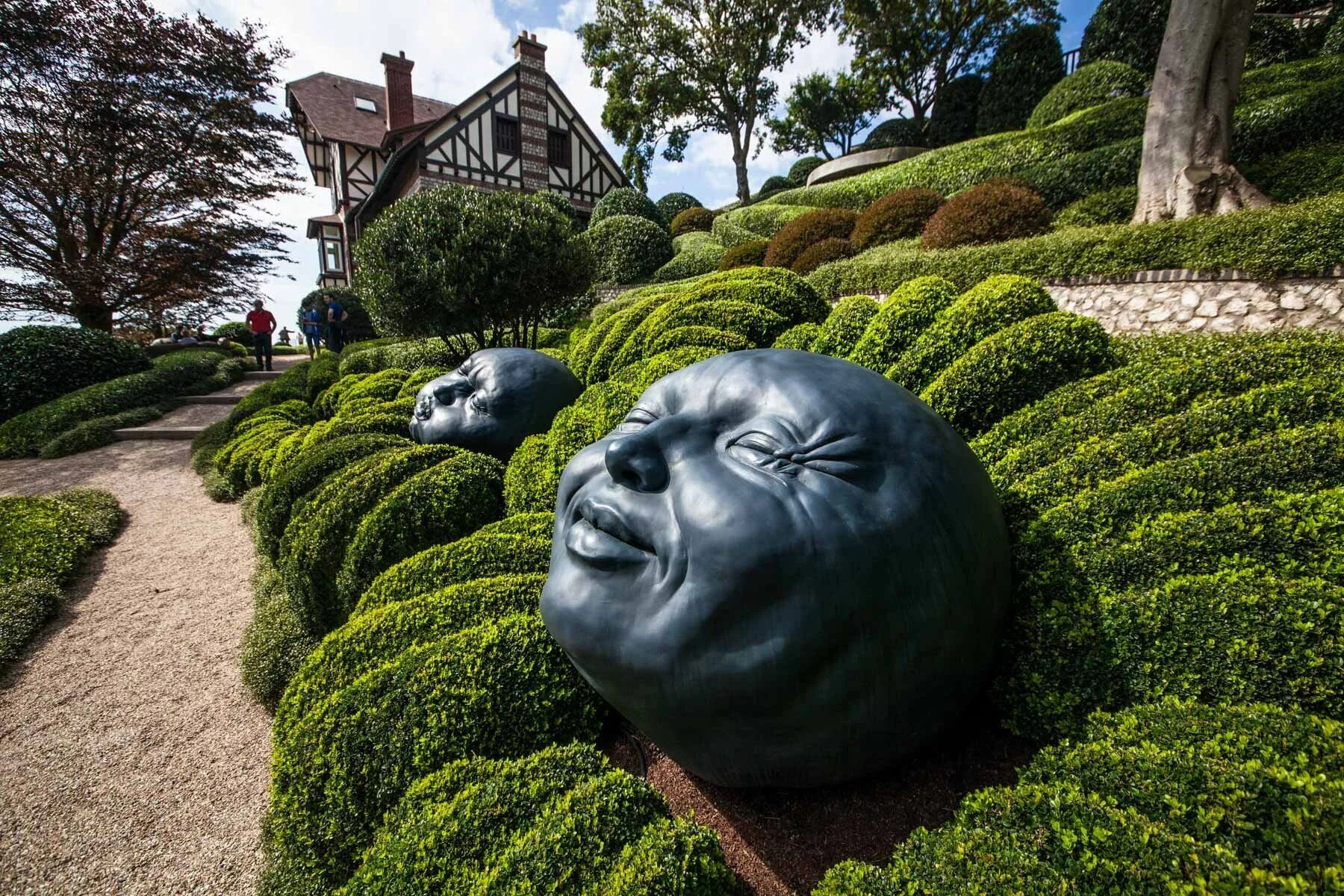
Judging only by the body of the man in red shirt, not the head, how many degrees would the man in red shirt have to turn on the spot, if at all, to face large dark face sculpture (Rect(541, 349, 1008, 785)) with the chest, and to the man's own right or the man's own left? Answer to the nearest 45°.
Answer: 0° — they already face it

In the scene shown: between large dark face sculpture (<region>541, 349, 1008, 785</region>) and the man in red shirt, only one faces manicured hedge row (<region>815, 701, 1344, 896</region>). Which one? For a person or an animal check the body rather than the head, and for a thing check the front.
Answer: the man in red shirt

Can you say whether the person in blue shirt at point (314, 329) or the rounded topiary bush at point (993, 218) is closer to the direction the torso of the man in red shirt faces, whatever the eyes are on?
the rounded topiary bush

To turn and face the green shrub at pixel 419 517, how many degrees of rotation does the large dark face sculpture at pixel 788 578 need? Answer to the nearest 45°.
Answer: approximately 90° to its right

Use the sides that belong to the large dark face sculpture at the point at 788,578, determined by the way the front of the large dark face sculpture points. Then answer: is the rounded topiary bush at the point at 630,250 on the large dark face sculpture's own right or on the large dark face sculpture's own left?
on the large dark face sculpture's own right
